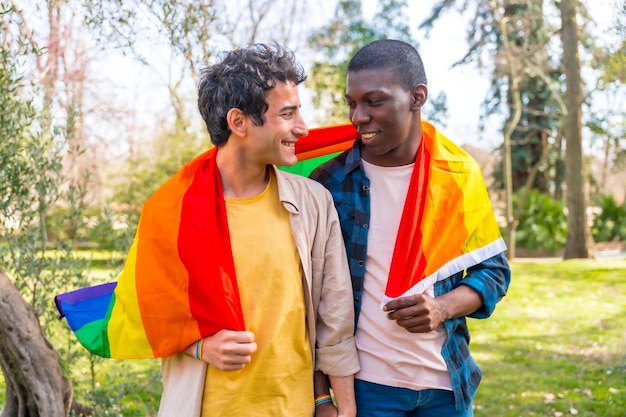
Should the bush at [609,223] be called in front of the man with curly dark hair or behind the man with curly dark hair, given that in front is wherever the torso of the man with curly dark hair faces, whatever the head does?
behind

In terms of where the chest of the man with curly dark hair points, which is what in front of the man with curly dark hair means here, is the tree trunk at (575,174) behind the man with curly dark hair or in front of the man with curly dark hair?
behind

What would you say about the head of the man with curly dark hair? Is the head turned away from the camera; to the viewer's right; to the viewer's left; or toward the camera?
to the viewer's right

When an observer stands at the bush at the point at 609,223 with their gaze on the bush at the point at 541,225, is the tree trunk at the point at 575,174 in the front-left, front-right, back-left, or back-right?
front-left

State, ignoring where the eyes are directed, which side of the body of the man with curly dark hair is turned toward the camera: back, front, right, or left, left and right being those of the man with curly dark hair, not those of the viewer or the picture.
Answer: front
